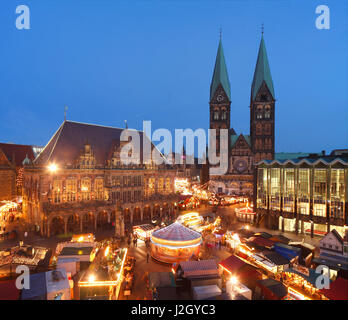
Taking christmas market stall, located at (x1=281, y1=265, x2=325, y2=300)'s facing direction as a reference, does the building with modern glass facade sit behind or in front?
behind

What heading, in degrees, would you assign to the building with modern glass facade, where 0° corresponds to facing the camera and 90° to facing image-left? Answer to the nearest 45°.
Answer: approximately 45°

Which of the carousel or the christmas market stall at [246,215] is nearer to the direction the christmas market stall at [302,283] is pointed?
the carousel

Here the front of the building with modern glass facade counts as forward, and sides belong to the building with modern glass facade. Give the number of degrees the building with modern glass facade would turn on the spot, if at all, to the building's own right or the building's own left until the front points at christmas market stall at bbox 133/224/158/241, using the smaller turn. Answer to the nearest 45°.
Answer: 0° — it already faces it

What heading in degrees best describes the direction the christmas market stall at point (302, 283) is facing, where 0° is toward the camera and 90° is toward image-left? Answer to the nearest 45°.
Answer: approximately 45°

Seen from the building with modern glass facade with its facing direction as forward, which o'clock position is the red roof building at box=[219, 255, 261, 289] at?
The red roof building is roughly at 11 o'clock from the building with modern glass facade.

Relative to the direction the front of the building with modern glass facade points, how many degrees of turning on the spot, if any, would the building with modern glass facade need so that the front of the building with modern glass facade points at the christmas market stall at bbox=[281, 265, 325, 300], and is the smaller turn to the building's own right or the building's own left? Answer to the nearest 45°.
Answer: approximately 45° to the building's own left
